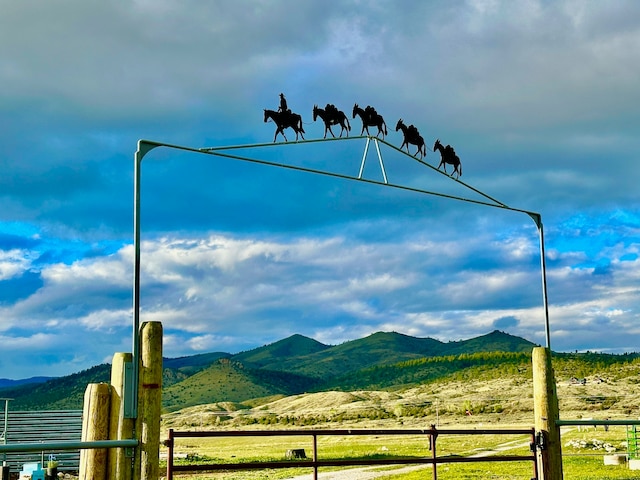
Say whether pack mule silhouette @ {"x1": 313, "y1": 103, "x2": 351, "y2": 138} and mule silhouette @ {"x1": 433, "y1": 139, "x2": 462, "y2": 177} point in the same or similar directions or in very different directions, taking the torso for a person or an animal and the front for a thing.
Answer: same or similar directions

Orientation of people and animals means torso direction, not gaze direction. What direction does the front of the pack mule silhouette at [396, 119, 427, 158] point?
to the viewer's left

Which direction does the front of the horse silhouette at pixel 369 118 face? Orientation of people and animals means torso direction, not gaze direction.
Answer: to the viewer's left

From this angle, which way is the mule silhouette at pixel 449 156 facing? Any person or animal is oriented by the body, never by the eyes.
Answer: to the viewer's left

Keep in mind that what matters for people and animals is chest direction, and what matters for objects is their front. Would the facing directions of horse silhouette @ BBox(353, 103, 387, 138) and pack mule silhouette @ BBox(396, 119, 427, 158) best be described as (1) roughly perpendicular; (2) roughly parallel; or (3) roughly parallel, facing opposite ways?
roughly parallel

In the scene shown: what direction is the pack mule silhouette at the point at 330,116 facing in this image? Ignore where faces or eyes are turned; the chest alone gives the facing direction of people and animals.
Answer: to the viewer's left

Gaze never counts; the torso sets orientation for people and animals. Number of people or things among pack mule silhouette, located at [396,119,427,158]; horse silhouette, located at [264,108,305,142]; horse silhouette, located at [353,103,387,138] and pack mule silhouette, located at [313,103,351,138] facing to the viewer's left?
4

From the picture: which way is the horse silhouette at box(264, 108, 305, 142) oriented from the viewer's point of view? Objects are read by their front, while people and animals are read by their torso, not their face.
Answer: to the viewer's left
